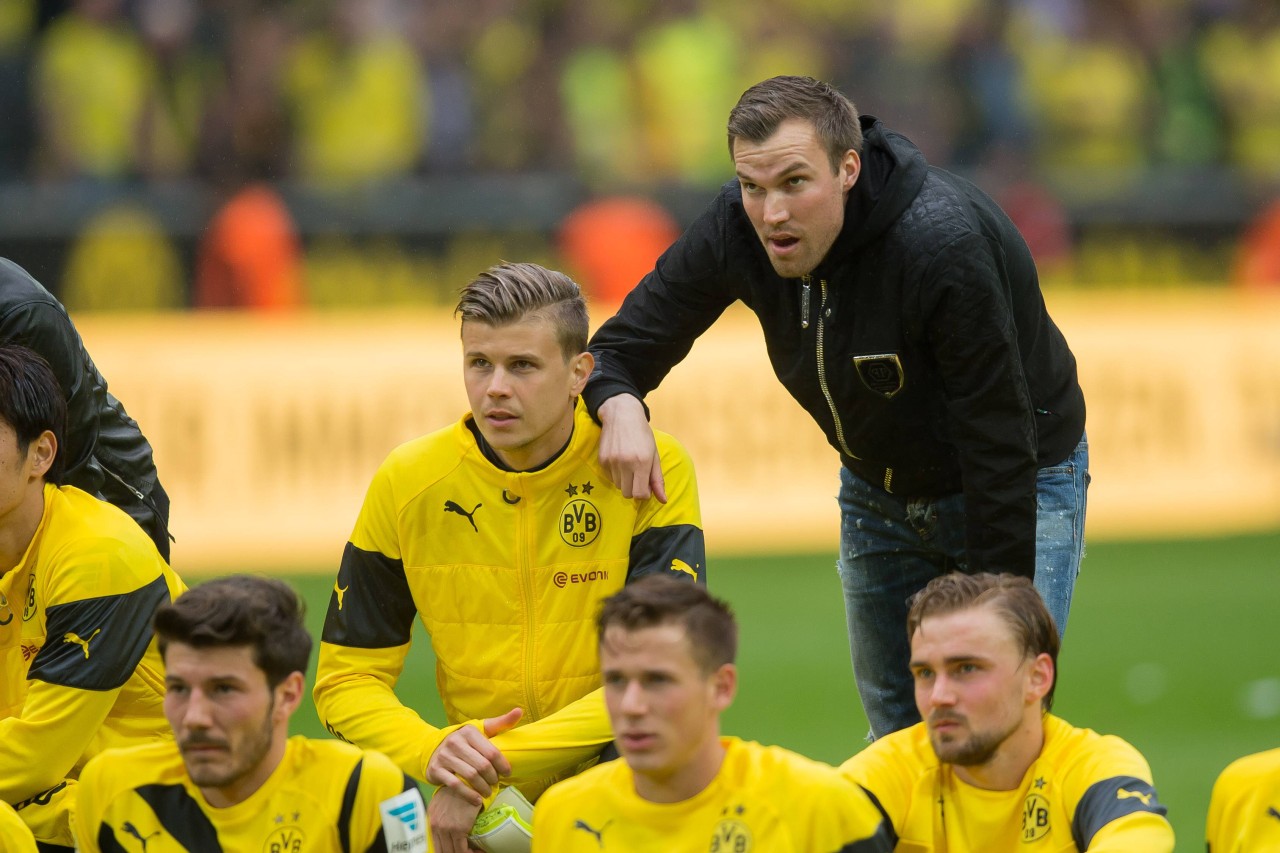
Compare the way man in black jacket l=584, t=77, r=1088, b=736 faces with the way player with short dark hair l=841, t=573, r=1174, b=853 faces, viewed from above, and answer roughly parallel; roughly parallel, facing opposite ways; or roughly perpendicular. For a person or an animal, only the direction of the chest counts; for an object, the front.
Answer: roughly parallel

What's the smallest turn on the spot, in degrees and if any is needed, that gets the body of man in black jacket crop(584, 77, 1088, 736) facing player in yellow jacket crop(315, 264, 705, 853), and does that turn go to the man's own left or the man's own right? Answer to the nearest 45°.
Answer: approximately 45° to the man's own right

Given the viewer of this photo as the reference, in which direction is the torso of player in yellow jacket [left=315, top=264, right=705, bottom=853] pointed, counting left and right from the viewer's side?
facing the viewer

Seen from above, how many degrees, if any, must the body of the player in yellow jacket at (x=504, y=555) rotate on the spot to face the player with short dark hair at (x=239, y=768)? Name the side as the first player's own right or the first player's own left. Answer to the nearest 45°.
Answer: approximately 45° to the first player's own right

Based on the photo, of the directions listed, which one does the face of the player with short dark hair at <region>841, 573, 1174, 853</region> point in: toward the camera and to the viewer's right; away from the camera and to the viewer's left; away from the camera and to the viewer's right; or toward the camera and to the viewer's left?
toward the camera and to the viewer's left

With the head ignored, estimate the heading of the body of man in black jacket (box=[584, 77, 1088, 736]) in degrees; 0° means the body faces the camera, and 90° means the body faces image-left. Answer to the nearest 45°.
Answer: approximately 45°

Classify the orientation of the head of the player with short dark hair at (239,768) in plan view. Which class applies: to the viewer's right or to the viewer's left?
to the viewer's left

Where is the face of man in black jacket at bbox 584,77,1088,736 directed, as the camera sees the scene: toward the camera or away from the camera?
toward the camera

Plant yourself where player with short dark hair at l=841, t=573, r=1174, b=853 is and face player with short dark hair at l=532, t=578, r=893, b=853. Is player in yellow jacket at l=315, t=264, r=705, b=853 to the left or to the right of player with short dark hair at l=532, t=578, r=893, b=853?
right

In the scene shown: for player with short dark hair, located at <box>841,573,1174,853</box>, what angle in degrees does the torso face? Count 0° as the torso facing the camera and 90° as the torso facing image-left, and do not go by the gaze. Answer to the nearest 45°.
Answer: approximately 45°
